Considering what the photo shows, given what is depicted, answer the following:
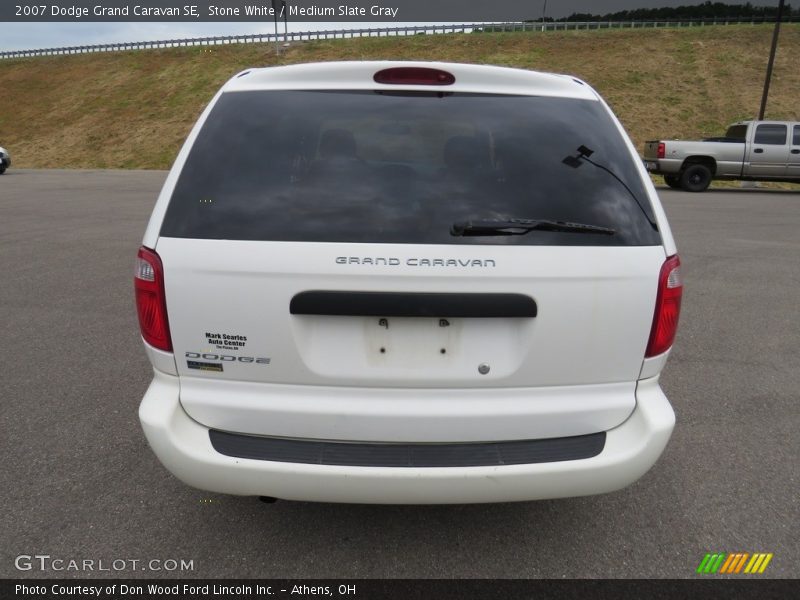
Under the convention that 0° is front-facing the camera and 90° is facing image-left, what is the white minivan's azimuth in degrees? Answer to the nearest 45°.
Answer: approximately 180°
